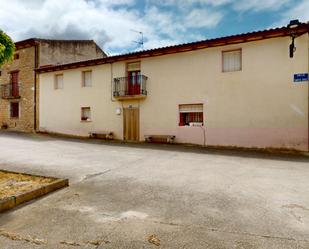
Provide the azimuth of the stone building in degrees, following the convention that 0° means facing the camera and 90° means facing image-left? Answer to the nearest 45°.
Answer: approximately 45°

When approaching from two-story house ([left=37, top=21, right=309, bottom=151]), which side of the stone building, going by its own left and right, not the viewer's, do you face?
left

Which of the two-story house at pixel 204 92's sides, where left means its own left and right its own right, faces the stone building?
right

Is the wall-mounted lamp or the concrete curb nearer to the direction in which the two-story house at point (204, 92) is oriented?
the concrete curb

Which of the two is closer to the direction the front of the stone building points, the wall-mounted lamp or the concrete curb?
the concrete curb

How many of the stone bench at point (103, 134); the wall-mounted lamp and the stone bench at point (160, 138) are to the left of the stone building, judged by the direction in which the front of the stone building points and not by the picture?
3

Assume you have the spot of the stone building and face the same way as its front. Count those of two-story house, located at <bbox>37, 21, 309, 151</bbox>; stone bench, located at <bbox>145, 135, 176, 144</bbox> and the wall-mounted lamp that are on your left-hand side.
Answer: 3

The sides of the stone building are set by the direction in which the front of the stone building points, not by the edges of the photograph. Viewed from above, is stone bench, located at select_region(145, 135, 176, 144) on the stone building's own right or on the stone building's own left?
on the stone building's own left
